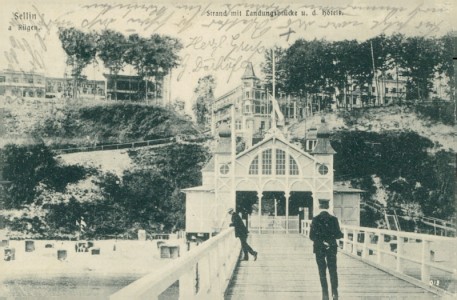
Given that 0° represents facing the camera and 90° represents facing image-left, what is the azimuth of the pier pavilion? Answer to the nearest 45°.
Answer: approximately 0°
